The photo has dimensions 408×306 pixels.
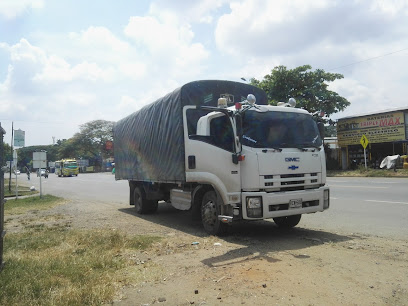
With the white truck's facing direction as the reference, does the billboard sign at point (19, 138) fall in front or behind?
behind

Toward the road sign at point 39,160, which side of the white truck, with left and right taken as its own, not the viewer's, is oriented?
back

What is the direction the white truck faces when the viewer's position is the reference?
facing the viewer and to the right of the viewer

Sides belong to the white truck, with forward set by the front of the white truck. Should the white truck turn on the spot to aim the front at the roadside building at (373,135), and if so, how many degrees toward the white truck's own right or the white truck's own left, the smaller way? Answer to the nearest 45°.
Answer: approximately 90° to the white truck's own left

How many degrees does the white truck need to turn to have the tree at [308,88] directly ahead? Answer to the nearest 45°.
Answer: approximately 135° to its left
